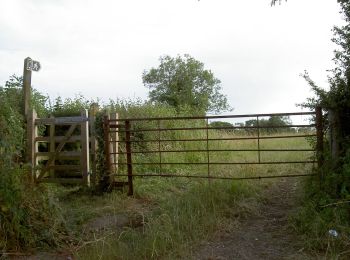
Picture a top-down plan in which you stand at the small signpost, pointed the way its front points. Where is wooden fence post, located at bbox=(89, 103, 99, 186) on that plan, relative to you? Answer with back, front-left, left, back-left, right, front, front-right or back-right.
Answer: front-left

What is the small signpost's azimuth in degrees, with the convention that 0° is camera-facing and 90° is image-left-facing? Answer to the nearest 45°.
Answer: approximately 0°

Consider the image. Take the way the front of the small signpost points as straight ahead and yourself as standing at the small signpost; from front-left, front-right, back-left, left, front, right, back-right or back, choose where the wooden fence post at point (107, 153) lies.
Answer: front-left

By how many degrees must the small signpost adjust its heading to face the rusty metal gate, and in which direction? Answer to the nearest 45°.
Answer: approximately 90° to its left

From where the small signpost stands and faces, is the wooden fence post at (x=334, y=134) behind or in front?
in front

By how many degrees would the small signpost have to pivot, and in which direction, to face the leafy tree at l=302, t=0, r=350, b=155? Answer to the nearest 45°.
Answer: approximately 45° to its left
